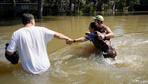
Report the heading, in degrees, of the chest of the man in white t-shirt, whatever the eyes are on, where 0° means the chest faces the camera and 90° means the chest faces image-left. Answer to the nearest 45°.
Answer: approximately 180°
